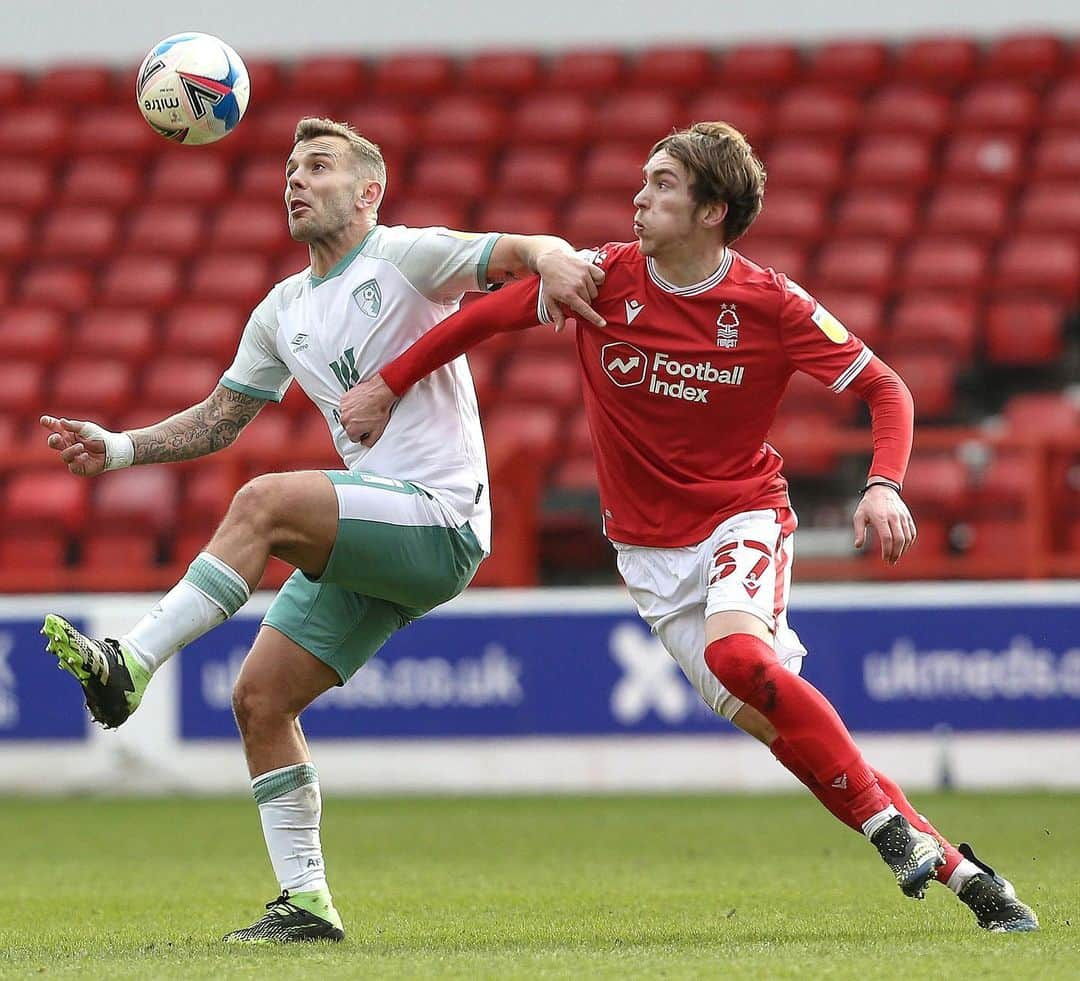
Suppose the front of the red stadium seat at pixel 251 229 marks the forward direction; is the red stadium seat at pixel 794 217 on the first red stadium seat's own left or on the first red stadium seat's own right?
on the first red stadium seat's own left

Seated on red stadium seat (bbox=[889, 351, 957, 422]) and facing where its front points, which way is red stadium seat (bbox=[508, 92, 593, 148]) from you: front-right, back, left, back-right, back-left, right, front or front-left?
back-right

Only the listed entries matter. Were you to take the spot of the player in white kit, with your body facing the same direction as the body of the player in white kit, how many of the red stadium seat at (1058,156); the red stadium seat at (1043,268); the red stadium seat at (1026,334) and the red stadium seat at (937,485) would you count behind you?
4

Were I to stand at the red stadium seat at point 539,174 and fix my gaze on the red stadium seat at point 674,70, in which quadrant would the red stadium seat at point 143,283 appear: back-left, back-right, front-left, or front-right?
back-left

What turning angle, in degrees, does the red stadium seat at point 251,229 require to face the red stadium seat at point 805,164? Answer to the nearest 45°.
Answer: approximately 90° to its left

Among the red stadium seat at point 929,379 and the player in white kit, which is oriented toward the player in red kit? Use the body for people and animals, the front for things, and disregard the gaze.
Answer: the red stadium seat

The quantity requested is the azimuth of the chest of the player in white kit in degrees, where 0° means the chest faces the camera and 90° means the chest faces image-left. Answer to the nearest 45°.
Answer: approximately 45°

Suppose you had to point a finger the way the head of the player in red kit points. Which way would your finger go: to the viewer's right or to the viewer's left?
to the viewer's left

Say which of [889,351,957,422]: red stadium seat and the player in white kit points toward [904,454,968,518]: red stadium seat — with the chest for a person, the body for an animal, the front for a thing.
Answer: [889,351,957,422]: red stadium seat

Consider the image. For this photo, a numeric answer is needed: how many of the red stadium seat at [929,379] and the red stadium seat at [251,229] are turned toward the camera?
2

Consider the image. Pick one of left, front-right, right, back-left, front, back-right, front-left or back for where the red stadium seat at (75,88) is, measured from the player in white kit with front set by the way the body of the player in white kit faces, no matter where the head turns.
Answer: back-right

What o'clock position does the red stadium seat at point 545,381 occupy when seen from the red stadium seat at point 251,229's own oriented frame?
the red stadium seat at point 545,381 is roughly at 11 o'clock from the red stadium seat at point 251,229.

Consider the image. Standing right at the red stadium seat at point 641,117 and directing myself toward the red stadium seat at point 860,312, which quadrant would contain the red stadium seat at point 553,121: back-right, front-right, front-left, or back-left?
back-right
